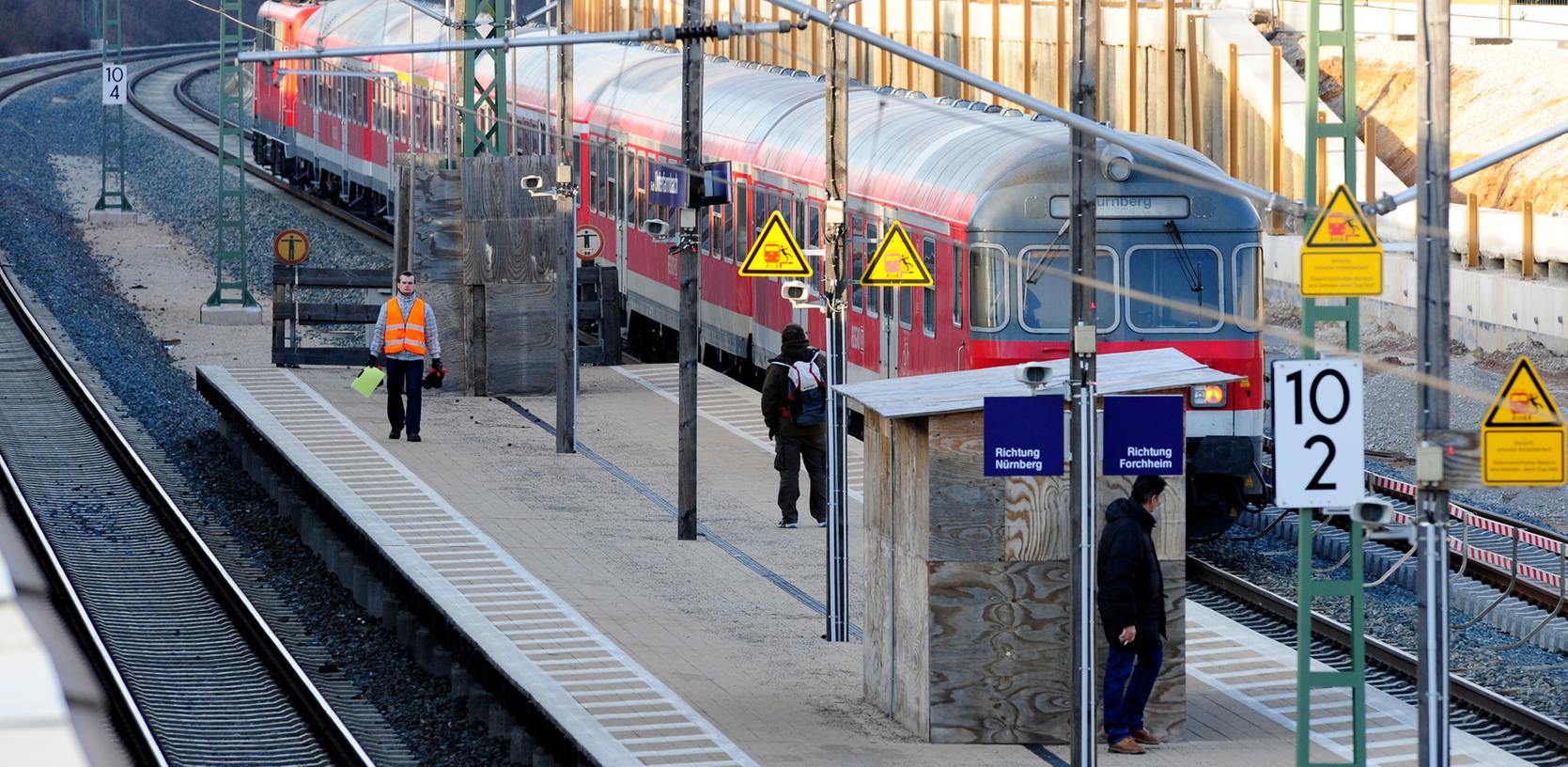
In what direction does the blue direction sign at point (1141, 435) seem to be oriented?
toward the camera

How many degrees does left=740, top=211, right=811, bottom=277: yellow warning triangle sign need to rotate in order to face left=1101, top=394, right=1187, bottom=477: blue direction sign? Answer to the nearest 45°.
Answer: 0° — it already faces it

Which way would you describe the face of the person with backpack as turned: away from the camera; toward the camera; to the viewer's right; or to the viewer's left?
away from the camera

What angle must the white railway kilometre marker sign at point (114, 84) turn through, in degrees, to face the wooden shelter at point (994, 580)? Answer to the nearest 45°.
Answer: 0° — it already faces it

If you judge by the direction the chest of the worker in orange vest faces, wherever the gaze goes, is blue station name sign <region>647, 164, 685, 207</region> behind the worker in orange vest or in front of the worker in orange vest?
in front

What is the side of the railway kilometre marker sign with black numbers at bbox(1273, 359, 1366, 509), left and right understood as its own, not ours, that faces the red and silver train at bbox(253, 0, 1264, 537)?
back

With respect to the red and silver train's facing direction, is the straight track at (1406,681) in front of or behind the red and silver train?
in front

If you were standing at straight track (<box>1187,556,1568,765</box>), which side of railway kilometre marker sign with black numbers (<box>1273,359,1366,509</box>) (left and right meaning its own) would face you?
back
